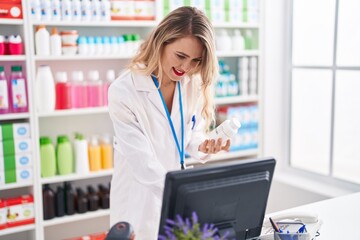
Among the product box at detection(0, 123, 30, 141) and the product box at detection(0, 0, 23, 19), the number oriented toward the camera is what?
2

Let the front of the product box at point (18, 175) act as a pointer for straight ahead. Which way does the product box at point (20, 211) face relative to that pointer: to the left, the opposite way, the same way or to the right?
the same way

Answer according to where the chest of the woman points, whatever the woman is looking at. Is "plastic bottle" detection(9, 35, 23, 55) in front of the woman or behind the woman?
behind

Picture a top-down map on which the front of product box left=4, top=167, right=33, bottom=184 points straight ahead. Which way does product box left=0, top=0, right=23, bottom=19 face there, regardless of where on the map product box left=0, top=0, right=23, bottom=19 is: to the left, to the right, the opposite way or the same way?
the same way

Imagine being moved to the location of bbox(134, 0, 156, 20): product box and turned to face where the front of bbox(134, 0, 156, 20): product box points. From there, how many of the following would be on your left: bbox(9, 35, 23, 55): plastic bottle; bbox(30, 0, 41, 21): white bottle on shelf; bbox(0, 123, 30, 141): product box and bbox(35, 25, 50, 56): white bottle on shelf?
0

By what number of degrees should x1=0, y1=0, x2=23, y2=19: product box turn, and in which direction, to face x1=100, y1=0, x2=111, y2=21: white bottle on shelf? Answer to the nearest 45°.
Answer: approximately 90° to its left

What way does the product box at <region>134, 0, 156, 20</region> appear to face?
toward the camera

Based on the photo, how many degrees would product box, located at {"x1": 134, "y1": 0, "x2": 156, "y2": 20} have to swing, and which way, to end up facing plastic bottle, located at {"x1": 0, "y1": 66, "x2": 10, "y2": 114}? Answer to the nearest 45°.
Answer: approximately 45° to its right

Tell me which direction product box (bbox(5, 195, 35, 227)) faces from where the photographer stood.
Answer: facing the viewer

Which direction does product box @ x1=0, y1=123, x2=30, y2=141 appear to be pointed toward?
toward the camera

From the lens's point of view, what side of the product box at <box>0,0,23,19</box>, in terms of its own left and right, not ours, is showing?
front

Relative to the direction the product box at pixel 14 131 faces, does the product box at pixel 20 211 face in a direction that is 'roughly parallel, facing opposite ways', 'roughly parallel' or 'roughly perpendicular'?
roughly parallel
